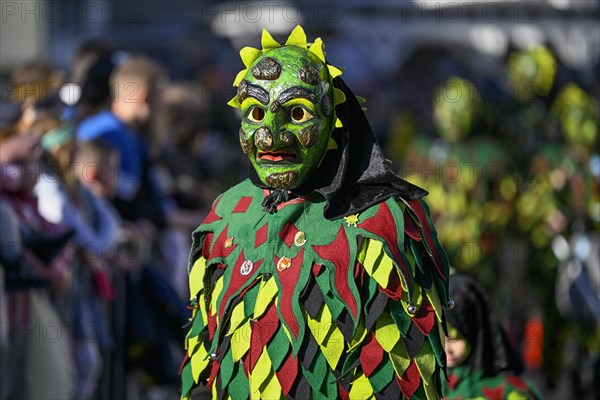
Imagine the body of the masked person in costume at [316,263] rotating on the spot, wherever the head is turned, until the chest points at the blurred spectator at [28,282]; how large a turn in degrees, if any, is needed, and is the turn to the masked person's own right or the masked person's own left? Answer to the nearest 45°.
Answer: approximately 90° to the masked person's own right

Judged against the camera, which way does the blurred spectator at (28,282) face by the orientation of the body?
to the viewer's right

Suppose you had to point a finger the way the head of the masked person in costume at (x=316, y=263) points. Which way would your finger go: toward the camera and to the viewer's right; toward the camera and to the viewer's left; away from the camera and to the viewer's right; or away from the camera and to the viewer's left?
toward the camera and to the viewer's left

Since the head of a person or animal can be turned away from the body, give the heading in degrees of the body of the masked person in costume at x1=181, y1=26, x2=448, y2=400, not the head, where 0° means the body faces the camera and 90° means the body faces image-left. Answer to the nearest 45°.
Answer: approximately 45°

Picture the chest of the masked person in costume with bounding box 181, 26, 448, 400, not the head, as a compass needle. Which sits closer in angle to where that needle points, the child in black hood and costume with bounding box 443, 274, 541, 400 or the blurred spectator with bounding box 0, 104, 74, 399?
the blurred spectator
